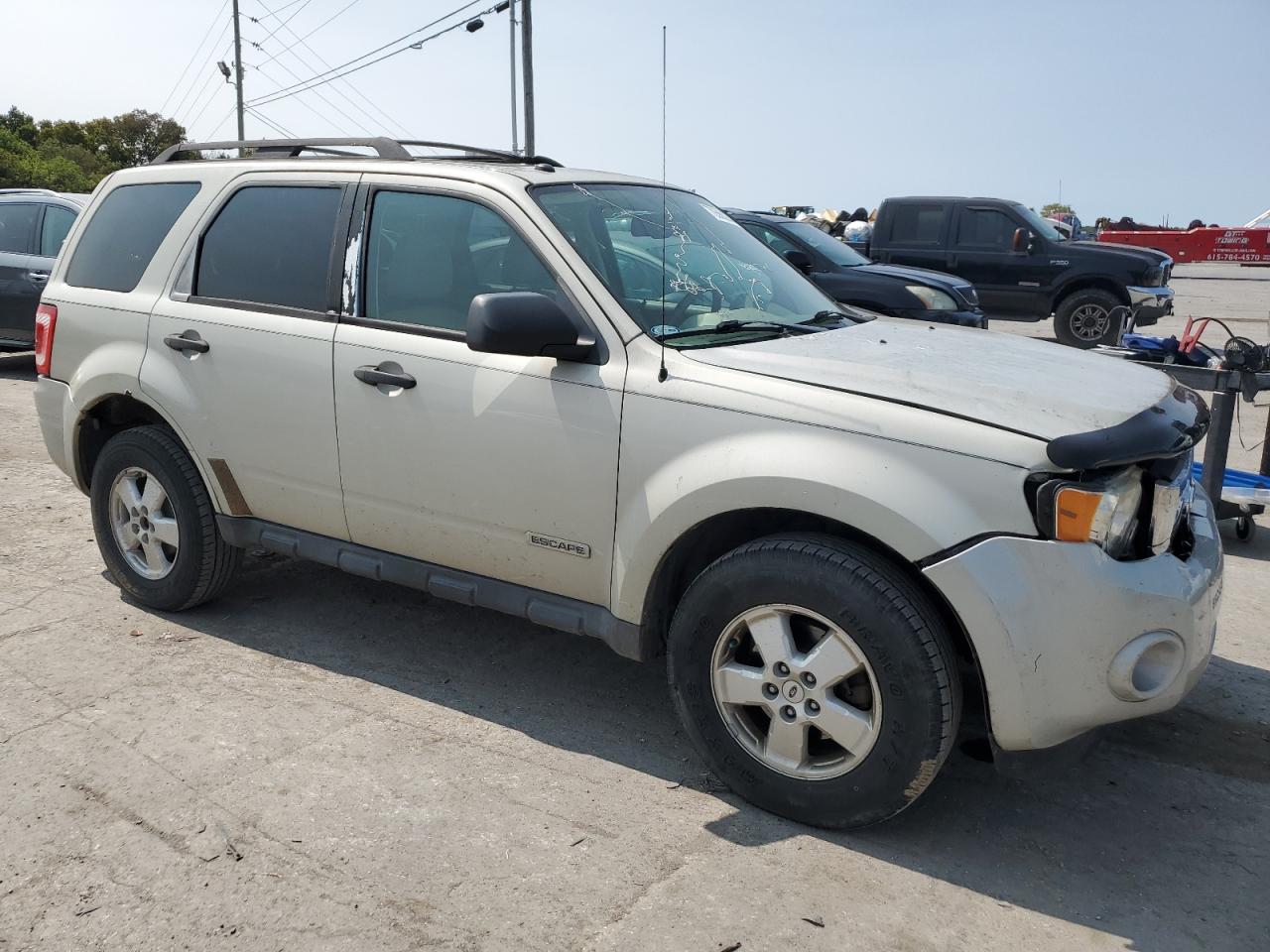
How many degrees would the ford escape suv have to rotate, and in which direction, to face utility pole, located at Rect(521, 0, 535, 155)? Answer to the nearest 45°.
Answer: approximately 135° to its left

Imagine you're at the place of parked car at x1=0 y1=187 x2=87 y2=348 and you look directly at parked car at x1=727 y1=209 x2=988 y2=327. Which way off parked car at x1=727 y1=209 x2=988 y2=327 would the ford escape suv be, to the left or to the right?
right

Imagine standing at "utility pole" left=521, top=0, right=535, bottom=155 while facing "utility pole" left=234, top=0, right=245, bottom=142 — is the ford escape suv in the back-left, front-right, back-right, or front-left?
back-left

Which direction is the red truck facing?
to the viewer's right

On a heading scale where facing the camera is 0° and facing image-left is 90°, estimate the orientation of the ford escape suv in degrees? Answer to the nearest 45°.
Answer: approximately 315°

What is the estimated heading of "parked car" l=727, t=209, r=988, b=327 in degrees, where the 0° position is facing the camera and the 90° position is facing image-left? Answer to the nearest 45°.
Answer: approximately 315°

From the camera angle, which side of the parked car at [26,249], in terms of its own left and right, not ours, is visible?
left

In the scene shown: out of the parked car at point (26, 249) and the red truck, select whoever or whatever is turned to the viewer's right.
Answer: the red truck

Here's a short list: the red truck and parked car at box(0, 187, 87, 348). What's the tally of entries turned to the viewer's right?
1

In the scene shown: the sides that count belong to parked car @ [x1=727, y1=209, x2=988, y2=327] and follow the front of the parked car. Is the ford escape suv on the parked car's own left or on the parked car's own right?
on the parked car's own right
